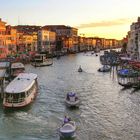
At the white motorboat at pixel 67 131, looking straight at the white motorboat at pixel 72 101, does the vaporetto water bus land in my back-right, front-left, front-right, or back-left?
front-left

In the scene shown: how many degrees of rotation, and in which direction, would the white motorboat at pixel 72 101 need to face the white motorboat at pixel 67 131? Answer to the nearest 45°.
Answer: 0° — it already faces it

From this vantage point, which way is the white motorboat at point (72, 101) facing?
toward the camera
